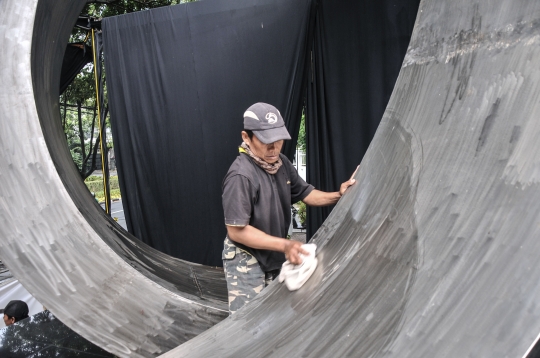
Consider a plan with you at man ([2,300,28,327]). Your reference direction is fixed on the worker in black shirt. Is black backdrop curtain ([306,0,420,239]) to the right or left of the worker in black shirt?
left

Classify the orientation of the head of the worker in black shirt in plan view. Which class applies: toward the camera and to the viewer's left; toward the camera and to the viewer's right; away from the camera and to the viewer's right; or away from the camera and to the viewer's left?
toward the camera and to the viewer's right

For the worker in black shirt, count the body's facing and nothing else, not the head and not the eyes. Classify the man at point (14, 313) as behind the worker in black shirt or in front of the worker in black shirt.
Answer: behind

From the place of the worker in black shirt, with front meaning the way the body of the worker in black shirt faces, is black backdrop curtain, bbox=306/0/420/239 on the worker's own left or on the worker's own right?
on the worker's own left

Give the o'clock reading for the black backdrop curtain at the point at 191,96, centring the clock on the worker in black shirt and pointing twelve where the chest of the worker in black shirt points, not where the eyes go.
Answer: The black backdrop curtain is roughly at 7 o'clock from the worker in black shirt.

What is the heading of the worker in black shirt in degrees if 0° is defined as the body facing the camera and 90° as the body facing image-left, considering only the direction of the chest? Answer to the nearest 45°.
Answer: approximately 315°
